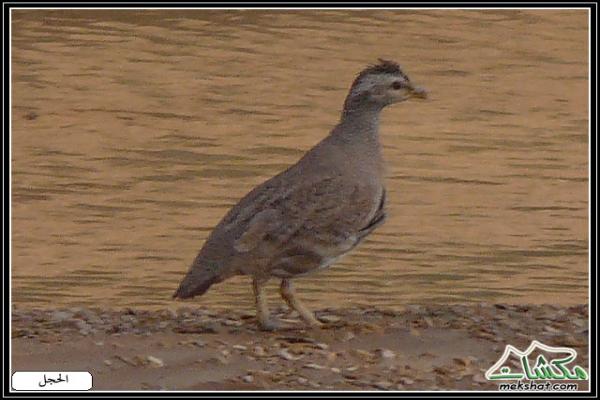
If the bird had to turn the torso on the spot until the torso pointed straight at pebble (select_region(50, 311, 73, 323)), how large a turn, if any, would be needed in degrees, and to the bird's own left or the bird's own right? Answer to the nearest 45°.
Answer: approximately 180°

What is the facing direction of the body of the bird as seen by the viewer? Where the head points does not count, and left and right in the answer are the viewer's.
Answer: facing to the right of the viewer
